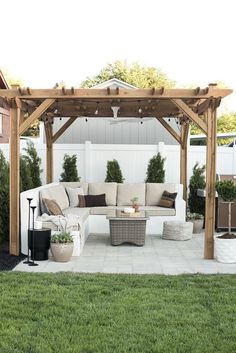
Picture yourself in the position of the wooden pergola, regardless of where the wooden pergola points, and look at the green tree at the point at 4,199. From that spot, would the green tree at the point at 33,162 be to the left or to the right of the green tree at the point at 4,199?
right

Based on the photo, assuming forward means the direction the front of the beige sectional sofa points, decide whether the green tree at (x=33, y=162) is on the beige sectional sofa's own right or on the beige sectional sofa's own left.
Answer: on the beige sectional sofa's own right

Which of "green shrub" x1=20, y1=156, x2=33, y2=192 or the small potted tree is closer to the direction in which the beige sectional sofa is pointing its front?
the small potted tree

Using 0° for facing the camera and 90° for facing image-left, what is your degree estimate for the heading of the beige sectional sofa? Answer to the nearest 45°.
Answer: approximately 0°

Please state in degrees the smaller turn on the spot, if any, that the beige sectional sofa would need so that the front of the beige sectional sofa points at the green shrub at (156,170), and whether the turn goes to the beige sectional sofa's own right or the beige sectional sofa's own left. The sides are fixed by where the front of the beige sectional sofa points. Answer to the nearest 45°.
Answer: approximately 135° to the beige sectional sofa's own left

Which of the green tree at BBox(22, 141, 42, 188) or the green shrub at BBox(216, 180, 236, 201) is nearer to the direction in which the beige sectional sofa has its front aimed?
the green shrub

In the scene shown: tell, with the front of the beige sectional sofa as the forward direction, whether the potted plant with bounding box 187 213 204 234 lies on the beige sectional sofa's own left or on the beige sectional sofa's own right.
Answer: on the beige sectional sofa's own left

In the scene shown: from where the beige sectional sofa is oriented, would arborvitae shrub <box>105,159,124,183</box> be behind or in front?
behind

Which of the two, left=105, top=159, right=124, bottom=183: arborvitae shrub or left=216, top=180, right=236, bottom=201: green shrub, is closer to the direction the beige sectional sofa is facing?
the green shrub

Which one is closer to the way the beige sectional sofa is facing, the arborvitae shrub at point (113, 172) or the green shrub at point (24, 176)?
the green shrub
